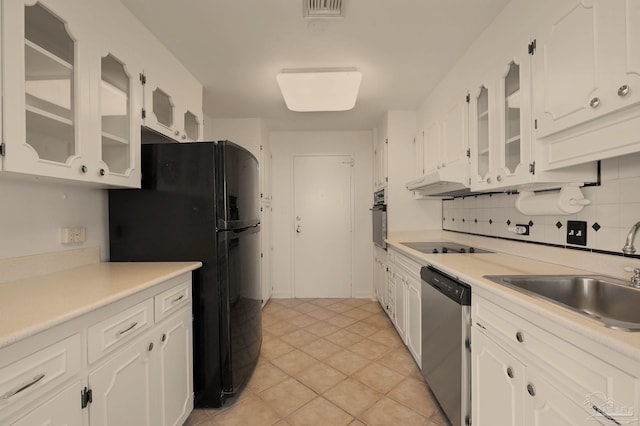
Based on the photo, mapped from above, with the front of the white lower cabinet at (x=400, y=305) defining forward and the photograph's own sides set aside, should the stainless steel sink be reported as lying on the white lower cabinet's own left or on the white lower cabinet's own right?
on the white lower cabinet's own left

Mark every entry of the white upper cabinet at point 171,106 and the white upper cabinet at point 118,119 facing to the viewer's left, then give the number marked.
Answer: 0

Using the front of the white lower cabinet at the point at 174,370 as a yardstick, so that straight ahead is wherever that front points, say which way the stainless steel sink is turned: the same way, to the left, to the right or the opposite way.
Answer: the opposite way

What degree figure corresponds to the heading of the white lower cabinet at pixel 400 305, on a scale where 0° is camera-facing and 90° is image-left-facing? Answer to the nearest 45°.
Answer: approximately 90°

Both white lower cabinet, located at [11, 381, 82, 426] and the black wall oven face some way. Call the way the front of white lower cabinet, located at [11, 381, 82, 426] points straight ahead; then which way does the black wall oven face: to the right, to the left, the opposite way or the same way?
the opposite way

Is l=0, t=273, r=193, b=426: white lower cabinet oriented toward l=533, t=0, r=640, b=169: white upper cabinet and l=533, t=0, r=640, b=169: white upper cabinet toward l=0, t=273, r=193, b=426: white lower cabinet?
yes

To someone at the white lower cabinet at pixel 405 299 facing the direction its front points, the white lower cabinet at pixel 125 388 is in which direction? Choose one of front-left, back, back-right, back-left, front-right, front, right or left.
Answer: front-left

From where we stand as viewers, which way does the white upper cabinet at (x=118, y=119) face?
facing the viewer and to the right of the viewer

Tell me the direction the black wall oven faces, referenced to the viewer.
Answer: facing to the left of the viewer

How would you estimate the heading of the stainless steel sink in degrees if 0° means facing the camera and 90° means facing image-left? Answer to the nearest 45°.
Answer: approximately 45°

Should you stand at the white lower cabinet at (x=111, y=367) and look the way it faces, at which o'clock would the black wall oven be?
The black wall oven is roughly at 10 o'clock from the white lower cabinet.

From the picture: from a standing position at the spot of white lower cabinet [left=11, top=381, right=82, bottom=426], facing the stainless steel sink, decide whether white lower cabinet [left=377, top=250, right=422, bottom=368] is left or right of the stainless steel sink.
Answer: left

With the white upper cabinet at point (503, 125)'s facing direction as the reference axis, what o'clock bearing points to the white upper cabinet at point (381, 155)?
the white upper cabinet at point (381, 155) is roughly at 3 o'clock from the white upper cabinet at point (503, 125).

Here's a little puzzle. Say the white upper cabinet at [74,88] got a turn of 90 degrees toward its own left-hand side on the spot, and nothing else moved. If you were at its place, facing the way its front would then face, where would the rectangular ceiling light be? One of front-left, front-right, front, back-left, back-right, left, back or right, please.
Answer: front-right
